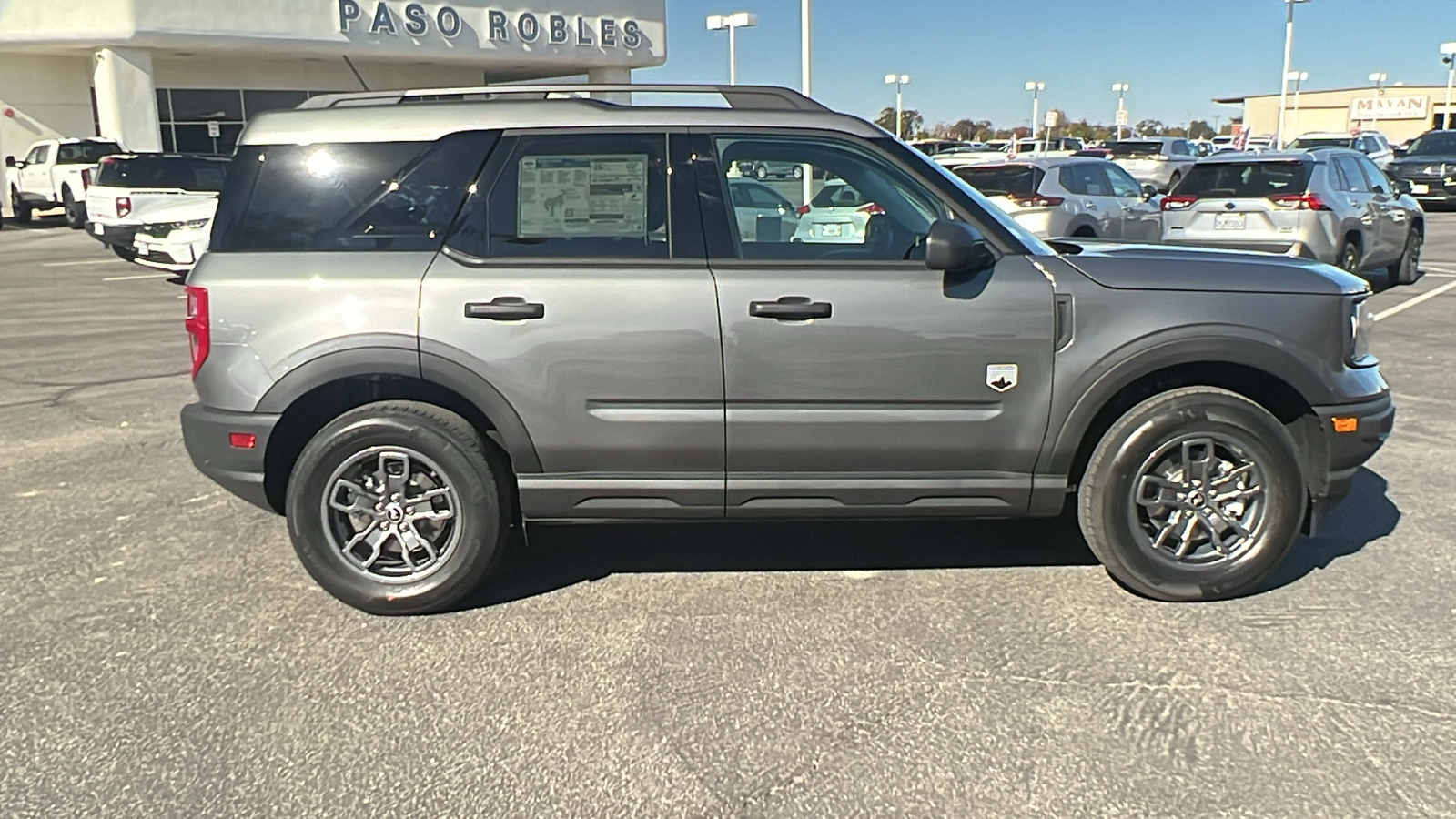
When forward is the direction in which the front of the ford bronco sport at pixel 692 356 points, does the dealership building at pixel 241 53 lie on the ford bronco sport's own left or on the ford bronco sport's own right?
on the ford bronco sport's own left

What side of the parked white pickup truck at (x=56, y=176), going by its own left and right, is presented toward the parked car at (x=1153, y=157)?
back

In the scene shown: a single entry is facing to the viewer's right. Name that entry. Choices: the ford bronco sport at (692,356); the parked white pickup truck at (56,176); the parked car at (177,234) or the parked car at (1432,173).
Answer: the ford bronco sport

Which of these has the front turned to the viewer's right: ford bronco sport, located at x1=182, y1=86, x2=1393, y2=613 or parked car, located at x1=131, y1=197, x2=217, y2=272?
the ford bronco sport

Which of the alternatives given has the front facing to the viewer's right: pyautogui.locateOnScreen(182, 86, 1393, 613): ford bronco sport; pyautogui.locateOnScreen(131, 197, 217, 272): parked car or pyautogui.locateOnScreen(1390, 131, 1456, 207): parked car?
the ford bronco sport

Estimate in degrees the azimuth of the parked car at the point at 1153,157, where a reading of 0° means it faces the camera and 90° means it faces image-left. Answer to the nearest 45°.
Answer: approximately 225°

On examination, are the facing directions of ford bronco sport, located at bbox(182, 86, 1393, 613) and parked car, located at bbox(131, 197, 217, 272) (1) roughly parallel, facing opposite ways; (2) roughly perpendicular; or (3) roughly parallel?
roughly perpendicular

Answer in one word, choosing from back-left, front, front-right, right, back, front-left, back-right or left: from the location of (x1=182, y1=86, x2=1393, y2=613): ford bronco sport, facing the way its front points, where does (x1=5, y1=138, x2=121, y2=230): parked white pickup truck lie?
back-left

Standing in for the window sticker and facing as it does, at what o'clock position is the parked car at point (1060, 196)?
The parked car is roughly at 7 o'clock from the window sticker.

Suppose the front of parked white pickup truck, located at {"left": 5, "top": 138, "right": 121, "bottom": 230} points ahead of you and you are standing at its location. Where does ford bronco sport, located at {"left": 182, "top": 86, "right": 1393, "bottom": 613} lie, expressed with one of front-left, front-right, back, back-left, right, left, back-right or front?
back-left

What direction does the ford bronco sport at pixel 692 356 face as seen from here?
to the viewer's right

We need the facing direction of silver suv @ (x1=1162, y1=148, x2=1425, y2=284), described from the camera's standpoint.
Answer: facing away from the viewer and to the right of the viewer
